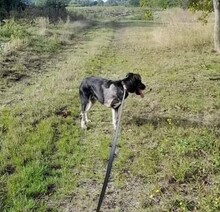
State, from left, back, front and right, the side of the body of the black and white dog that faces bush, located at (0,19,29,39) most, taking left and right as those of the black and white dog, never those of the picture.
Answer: left

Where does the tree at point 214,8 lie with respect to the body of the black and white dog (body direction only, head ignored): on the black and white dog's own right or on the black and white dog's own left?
on the black and white dog's own left

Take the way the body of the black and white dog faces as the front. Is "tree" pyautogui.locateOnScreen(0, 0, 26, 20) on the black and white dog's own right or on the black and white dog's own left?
on the black and white dog's own left

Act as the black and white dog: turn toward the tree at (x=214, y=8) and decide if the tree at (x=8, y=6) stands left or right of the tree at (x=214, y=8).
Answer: left

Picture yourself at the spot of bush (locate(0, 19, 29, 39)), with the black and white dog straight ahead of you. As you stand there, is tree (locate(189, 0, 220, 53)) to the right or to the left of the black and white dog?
left

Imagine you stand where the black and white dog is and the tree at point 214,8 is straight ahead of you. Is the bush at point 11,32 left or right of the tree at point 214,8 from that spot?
left

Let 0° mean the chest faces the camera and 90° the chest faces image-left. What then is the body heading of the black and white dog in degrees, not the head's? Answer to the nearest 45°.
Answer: approximately 270°
